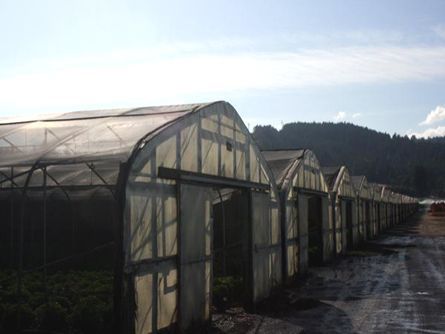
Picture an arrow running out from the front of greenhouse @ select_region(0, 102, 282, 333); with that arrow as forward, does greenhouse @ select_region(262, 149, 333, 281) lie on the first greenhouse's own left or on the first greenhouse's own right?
on the first greenhouse's own left

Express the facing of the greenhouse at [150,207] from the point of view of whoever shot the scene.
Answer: facing the viewer and to the right of the viewer

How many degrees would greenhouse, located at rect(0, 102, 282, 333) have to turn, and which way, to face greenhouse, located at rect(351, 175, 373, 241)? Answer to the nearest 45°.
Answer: approximately 90° to its left

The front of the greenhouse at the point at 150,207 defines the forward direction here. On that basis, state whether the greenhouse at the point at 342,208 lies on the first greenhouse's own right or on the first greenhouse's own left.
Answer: on the first greenhouse's own left
